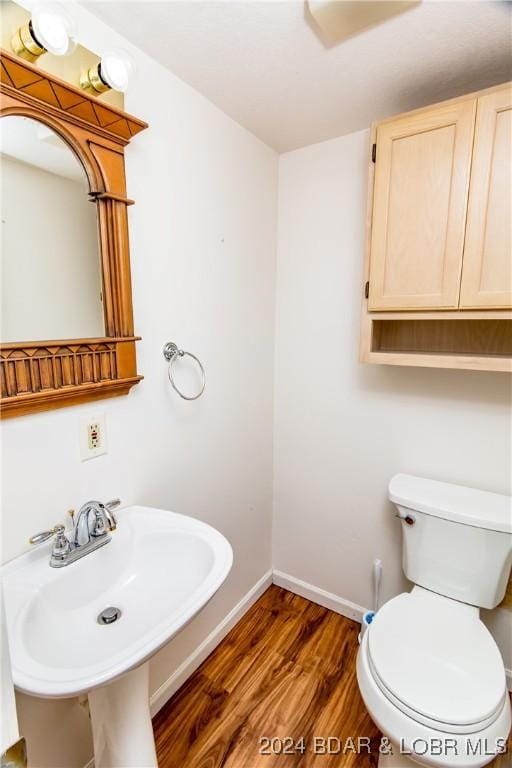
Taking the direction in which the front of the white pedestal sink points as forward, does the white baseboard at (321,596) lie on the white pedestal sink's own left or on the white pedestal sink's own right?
on the white pedestal sink's own left

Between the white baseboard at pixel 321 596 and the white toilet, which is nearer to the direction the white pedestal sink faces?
the white toilet

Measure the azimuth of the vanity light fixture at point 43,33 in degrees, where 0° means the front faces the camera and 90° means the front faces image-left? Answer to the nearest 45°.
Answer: approximately 315°
